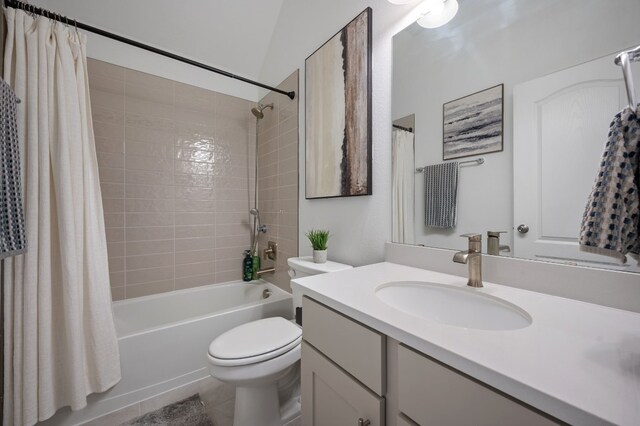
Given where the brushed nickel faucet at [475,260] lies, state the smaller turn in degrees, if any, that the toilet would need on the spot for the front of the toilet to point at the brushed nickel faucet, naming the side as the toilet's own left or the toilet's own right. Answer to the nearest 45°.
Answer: approximately 90° to the toilet's own left

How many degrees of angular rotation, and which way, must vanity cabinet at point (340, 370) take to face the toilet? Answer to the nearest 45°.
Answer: approximately 90° to its right

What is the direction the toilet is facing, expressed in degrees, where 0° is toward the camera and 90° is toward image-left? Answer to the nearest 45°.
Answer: approximately 45°

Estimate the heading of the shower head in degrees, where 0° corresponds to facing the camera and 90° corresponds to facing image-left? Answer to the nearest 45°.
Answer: approximately 45°

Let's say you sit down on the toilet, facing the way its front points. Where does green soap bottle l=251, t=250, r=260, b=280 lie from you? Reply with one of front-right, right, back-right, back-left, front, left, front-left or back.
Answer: back-right
